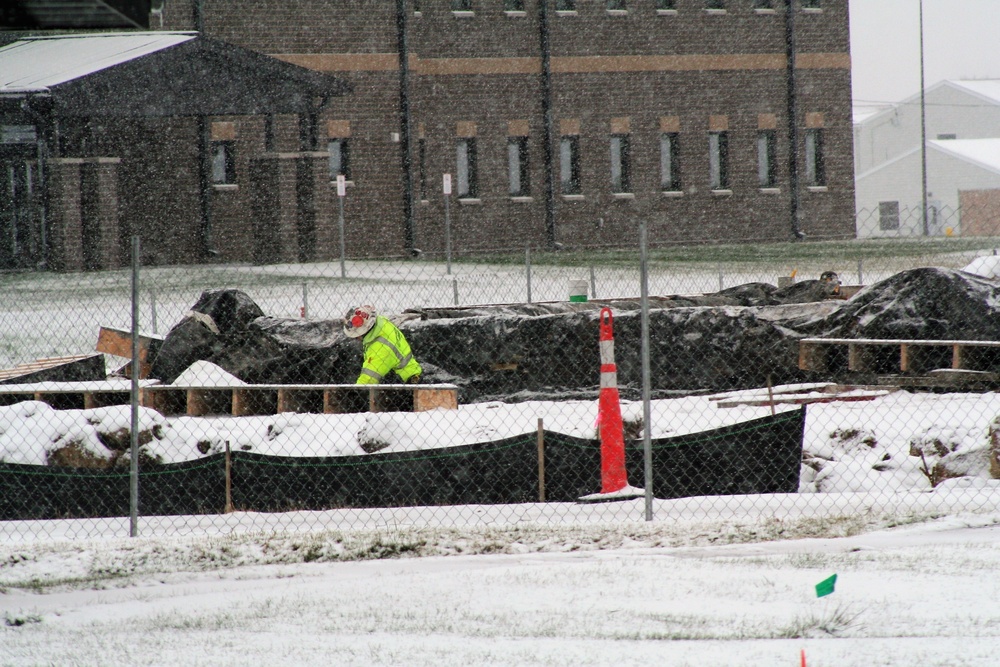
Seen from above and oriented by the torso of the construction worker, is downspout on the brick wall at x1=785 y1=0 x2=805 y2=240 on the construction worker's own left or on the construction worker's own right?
on the construction worker's own right

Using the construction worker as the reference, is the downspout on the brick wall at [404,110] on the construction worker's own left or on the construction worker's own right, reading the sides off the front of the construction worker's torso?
on the construction worker's own right

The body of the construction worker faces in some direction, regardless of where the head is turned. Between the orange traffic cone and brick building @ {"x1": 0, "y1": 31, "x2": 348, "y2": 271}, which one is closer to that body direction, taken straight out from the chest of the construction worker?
the brick building

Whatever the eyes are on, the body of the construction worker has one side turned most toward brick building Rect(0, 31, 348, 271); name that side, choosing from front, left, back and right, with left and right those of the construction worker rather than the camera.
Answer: right

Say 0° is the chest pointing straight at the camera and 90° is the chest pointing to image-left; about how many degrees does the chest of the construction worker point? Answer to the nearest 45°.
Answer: approximately 90°

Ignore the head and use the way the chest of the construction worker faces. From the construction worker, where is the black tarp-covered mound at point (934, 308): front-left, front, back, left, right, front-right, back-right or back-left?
back

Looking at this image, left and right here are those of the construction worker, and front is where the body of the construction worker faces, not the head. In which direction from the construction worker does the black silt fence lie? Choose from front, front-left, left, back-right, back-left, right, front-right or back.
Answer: left

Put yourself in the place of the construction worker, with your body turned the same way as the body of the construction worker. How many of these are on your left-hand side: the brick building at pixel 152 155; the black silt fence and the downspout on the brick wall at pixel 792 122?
1

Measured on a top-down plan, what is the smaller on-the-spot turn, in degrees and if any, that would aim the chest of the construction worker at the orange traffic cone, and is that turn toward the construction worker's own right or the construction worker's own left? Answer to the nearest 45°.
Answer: approximately 135° to the construction worker's own left

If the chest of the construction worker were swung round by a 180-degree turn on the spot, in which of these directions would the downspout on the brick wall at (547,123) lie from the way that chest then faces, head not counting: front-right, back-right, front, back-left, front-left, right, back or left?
left
